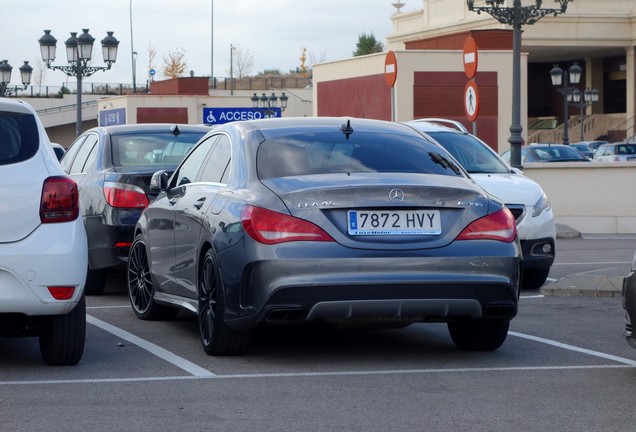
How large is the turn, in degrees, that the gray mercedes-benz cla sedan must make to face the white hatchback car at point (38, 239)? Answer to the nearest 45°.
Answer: approximately 45° to its left

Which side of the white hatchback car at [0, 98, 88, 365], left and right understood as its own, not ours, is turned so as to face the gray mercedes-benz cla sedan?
right

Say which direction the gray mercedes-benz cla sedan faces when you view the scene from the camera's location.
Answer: facing away from the viewer and to the left of the viewer

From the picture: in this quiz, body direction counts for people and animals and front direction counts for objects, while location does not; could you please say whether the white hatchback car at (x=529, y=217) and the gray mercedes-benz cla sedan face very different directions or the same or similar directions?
very different directions

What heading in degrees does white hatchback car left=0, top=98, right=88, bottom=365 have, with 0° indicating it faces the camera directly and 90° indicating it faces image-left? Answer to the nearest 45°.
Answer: approximately 180°

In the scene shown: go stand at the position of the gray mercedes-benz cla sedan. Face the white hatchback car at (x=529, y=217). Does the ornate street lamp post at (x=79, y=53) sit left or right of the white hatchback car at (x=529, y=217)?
left

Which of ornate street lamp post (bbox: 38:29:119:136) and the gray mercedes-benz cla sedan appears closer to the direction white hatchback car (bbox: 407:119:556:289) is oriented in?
the gray mercedes-benz cla sedan

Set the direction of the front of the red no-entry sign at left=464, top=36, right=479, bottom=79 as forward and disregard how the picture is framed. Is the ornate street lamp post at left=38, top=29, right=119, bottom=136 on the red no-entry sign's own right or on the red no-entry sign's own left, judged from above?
on the red no-entry sign's own right

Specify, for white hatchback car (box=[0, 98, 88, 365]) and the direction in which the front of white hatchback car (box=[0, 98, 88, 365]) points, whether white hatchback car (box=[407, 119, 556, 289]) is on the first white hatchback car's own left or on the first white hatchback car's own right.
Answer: on the first white hatchback car's own right

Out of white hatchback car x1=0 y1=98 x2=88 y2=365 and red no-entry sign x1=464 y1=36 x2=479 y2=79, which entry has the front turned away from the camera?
the white hatchback car
